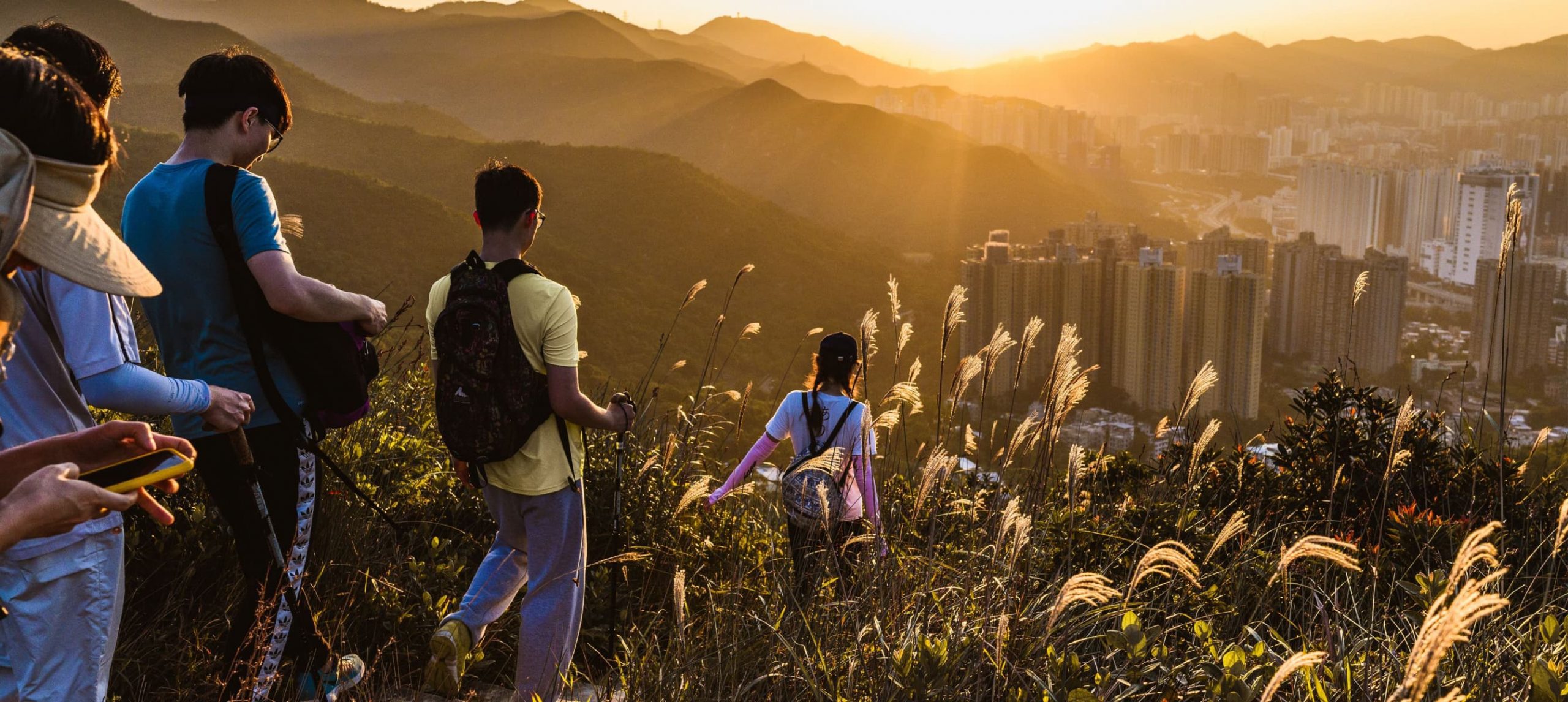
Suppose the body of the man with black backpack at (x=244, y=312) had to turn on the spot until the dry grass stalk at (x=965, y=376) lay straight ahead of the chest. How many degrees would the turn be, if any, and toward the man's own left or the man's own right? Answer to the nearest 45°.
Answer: approximately 45° to the man's own right

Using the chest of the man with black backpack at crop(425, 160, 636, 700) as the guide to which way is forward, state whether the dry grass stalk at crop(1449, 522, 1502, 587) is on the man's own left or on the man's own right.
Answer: on the man's own right

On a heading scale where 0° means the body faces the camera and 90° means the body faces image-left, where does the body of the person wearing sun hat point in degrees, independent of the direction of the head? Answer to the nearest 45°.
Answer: approximately 270°

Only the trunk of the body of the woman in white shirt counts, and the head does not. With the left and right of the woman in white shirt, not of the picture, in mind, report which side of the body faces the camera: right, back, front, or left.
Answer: back

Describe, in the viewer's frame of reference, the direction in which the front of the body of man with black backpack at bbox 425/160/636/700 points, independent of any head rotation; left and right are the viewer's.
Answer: facing away from the viewer and to the right of the viewer

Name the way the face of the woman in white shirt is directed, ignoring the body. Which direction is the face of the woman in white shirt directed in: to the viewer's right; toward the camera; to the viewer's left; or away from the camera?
away from the camera

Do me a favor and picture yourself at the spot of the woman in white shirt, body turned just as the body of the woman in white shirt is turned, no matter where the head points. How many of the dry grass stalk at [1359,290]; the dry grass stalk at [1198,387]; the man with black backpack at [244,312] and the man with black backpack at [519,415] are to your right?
2

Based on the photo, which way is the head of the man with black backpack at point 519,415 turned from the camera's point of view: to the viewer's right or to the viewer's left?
to the viewer's right

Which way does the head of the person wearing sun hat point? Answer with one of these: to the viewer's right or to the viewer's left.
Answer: to the viewer's right

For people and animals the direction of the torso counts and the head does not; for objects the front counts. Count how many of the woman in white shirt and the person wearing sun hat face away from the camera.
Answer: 1

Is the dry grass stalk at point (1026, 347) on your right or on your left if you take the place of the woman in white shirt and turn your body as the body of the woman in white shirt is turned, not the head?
on your right

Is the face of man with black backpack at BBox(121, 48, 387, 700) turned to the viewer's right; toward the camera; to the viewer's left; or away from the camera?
to the viewer's right

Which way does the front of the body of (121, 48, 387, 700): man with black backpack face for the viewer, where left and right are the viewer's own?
facing away from the viewer and to the right of the viewer

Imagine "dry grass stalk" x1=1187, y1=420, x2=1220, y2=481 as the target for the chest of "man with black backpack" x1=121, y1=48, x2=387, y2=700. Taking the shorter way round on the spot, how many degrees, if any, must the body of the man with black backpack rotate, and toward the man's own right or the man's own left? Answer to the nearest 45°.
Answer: approximately 45° to the man's own right
